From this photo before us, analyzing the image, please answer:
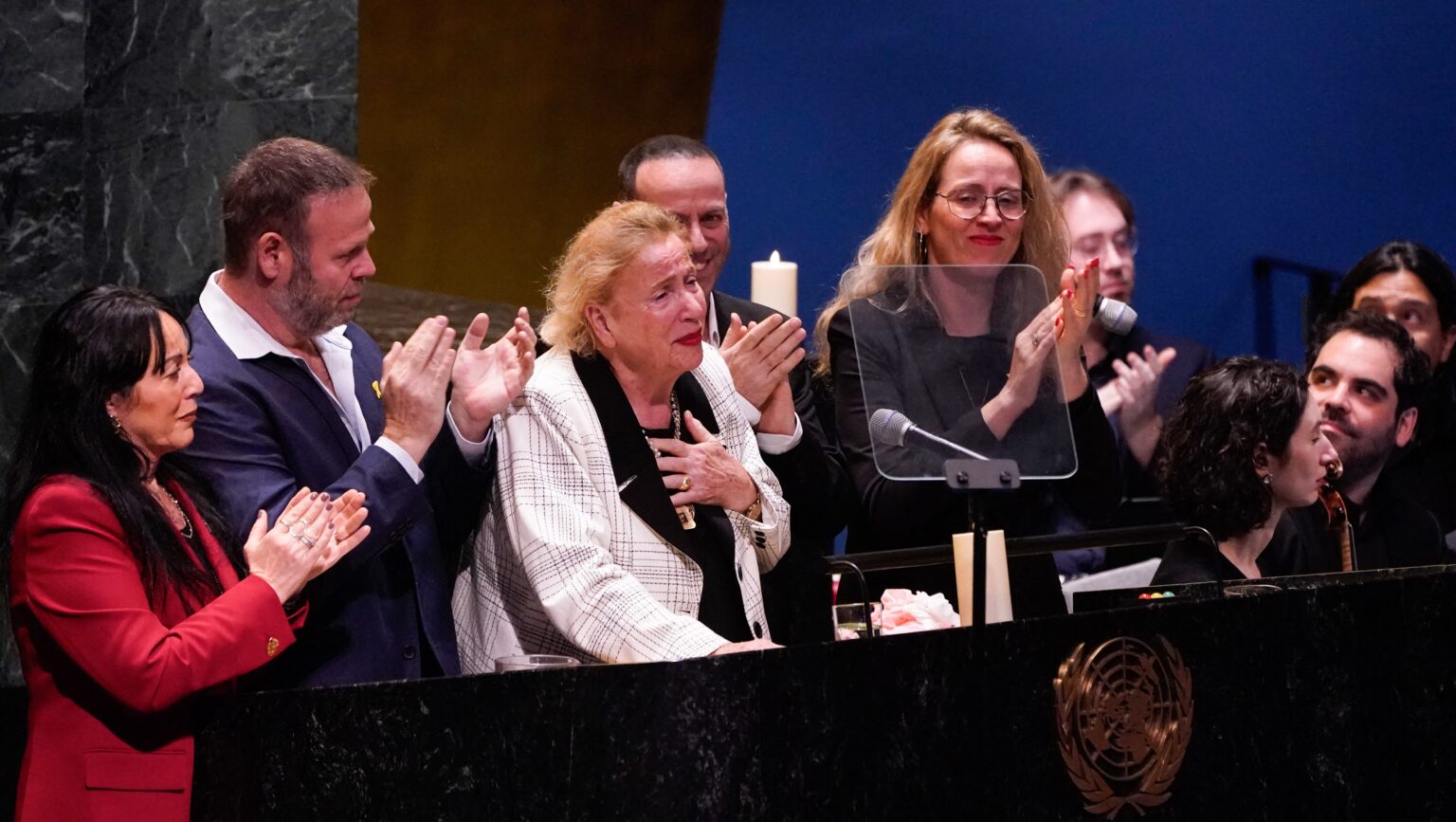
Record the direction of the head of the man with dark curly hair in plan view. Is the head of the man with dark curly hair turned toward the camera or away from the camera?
toward the camera

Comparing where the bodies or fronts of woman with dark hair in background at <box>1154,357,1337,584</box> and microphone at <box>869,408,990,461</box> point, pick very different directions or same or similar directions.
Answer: very different directions

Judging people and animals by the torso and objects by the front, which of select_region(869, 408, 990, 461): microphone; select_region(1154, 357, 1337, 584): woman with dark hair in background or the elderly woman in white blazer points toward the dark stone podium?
the elderly woman in white blazer

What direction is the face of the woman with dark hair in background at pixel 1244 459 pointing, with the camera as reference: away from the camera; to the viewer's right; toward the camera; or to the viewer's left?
to the viewer's right

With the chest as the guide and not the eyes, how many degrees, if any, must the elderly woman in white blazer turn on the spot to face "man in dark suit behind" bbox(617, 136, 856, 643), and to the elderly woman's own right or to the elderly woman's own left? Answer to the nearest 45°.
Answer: approximately 90° to the elderly woman's own left

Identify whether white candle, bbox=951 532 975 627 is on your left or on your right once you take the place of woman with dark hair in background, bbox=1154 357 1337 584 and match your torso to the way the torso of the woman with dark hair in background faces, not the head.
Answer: on your right

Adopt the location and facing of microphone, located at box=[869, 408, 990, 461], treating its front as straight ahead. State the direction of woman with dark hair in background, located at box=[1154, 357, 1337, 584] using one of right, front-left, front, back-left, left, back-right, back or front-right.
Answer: back-right

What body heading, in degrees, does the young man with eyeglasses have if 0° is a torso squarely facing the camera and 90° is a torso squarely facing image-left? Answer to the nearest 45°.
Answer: approximately 315°

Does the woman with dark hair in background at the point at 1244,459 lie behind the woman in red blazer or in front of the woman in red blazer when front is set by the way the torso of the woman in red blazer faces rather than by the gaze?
in front

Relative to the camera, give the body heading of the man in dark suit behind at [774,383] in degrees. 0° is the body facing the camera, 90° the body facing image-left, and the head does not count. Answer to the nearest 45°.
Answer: approximately 315°

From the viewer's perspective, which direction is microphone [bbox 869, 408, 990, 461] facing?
to the viewer's left

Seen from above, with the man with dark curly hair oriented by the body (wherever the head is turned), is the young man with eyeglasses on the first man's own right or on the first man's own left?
on the first man's own right

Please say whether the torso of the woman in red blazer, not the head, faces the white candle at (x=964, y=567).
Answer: yes

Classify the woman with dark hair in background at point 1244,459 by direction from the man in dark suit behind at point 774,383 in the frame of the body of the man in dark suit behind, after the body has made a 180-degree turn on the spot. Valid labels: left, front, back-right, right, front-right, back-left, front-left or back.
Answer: back-right

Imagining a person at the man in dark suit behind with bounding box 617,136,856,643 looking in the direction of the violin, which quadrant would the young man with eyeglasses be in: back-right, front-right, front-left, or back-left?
front-left

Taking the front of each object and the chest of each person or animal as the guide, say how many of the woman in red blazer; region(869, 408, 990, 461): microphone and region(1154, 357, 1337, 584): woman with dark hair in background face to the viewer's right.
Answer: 2

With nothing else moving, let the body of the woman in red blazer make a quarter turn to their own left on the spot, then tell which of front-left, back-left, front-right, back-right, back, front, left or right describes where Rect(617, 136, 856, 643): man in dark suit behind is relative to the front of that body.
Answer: front-right
